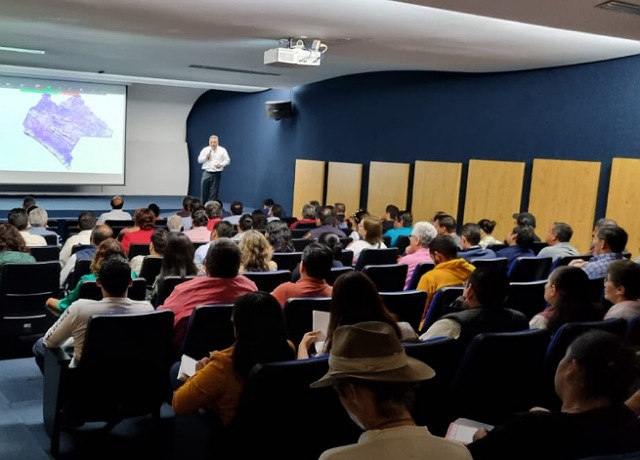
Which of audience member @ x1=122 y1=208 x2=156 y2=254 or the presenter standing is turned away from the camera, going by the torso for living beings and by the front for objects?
the audience member

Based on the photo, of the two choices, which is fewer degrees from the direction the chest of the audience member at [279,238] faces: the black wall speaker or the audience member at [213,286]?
the black wall speaker

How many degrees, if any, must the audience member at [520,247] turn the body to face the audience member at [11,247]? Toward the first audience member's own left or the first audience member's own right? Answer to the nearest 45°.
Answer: approximately 90° to the first audience member's own left

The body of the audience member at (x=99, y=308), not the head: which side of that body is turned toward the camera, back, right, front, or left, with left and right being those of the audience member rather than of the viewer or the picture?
back

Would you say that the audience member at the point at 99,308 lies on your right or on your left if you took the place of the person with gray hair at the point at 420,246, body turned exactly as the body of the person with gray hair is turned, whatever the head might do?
on your left

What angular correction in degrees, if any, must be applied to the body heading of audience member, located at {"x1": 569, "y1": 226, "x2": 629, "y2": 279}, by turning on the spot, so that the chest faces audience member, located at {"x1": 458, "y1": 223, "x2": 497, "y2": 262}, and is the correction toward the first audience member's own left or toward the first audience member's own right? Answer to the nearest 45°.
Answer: approximately 45° to the first audience member's own left

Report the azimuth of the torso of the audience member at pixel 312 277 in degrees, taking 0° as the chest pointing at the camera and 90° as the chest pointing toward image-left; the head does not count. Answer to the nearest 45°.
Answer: approximately 135°

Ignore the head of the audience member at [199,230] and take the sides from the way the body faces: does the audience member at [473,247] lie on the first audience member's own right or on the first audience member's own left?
on the first audience member's own right

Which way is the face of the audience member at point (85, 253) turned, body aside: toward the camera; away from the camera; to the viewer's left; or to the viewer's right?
away from the camera

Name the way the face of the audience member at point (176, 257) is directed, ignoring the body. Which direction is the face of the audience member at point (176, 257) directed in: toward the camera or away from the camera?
away from the camera

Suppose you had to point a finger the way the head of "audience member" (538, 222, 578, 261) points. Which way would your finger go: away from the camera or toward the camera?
away from the camera

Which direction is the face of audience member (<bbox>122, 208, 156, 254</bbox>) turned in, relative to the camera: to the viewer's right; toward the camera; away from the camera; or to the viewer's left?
away from the camera

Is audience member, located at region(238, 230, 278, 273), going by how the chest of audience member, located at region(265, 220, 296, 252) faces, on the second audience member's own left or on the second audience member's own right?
on the second audience member's own left

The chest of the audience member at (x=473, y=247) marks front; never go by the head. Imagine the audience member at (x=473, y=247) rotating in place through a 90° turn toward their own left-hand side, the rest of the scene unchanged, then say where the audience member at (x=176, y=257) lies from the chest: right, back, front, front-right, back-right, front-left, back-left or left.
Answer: front

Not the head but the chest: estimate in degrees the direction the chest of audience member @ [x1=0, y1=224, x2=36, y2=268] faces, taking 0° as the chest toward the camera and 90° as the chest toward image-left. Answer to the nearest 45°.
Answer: approximately 180°

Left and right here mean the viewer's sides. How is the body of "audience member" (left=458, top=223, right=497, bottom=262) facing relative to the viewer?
facing away from the viewer and to the left of the viewer
